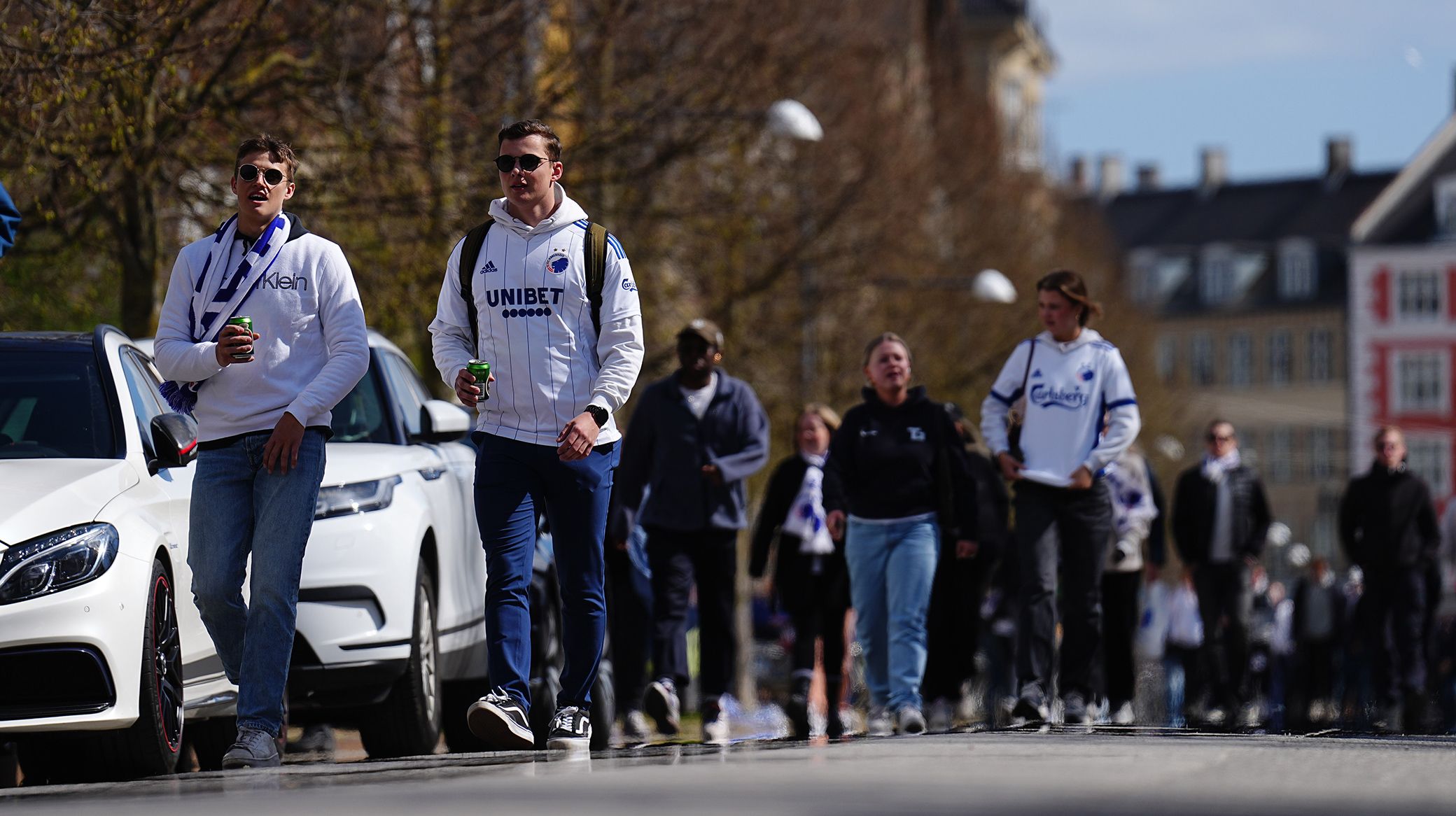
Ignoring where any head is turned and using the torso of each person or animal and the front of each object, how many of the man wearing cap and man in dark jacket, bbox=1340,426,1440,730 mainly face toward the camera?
2

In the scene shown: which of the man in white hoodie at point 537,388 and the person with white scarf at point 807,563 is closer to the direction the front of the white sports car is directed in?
the man in white hoodie

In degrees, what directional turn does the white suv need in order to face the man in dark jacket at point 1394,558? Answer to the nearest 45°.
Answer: approximately 180°

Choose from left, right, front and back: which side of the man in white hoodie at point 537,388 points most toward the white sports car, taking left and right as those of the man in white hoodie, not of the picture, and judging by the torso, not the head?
right

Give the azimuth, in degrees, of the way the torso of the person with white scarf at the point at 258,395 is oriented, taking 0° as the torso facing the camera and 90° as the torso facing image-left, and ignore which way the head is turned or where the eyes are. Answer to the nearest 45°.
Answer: approximately 0°

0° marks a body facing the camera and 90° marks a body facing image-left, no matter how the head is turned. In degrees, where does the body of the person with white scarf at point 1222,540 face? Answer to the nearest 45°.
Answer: approximately 0°
